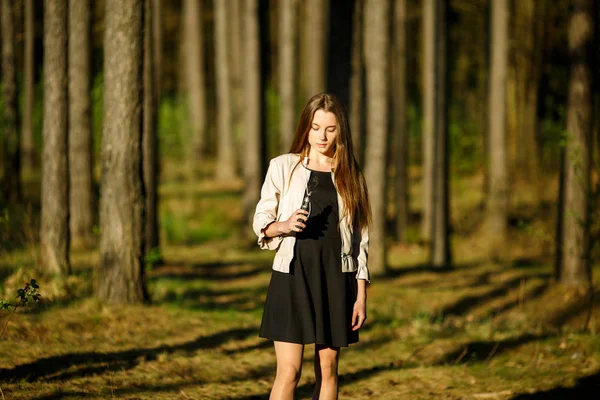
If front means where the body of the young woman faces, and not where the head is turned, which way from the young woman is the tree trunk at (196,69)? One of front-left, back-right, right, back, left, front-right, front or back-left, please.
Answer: back

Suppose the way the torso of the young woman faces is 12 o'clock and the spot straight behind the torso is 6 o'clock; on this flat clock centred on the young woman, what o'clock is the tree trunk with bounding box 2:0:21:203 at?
The tree trunk is roughly at 5 o'clock from the young woman.

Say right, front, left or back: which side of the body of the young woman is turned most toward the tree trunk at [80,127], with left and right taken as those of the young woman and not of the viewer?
back

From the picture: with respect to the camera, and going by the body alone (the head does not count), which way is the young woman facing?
toward the camera

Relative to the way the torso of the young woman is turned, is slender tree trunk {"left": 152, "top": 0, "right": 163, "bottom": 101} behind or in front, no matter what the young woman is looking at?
behind

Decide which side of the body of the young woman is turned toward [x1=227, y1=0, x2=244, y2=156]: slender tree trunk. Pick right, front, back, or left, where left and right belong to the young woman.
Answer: back

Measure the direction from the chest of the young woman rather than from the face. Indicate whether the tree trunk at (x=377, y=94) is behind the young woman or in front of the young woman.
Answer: behind

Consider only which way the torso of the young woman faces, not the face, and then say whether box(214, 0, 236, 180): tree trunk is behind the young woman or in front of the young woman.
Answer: behind

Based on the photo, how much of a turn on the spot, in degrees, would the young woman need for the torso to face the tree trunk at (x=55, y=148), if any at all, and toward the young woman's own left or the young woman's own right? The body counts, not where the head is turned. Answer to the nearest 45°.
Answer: approximately 135° to the young woman's own right

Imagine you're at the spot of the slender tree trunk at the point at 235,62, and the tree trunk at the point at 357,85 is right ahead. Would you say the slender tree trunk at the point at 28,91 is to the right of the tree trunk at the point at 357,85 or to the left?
right

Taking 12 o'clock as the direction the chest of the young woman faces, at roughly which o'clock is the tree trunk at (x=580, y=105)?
The tree trunk is roughly at 7 o'clock from the young woman.

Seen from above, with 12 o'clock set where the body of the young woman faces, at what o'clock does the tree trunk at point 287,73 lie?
The tree trunk is roughly at 6 o'clock from the young woman.

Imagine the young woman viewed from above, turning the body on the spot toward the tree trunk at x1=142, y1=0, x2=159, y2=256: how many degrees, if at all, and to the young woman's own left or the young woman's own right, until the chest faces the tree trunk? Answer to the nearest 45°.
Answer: approximately 180°

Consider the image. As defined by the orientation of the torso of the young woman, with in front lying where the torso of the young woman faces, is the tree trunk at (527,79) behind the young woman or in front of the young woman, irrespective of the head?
behind

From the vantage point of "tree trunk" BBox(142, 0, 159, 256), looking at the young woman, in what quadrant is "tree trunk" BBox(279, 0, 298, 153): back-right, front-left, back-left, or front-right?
back-left
